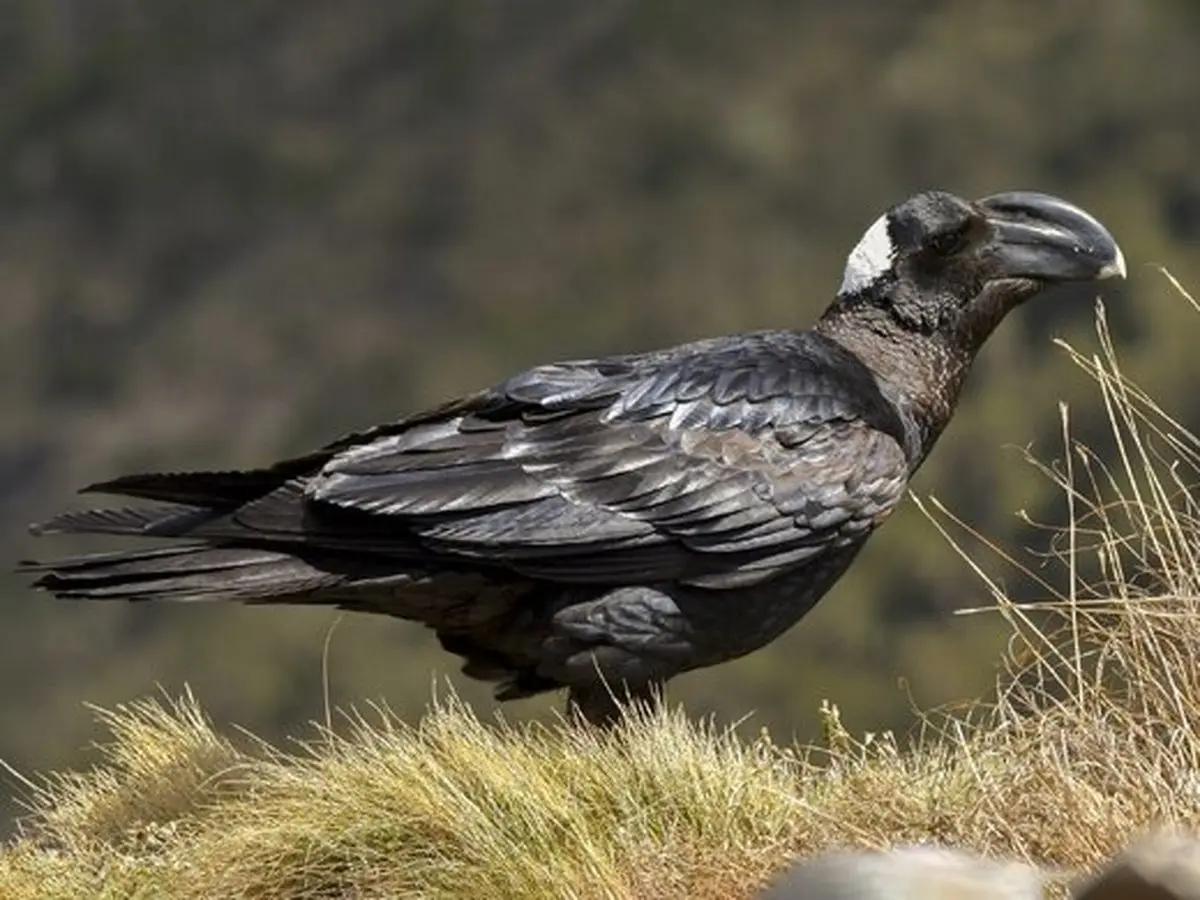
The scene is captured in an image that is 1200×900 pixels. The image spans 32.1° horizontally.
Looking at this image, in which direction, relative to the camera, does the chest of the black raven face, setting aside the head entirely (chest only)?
to the viewer's right

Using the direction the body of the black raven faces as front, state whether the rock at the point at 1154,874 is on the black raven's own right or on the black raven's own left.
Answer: on the black raven's own right

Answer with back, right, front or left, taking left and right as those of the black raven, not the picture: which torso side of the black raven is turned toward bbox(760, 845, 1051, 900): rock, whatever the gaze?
right
